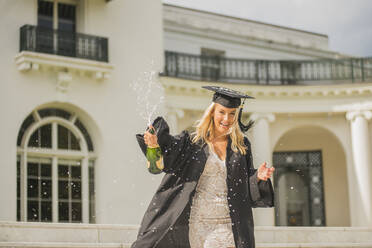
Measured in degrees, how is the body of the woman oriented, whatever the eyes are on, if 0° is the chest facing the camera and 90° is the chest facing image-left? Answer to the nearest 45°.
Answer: approximately 0°

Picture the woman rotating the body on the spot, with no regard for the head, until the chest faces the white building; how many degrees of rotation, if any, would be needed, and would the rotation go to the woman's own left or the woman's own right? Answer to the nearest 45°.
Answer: approximately 180°
